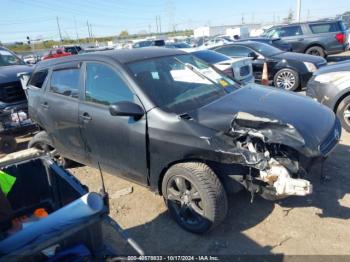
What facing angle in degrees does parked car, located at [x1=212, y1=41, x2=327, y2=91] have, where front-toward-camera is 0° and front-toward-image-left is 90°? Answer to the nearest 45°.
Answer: approximately 315°

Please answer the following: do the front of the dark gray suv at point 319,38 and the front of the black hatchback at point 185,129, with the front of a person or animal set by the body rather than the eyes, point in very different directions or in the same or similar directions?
very different directions

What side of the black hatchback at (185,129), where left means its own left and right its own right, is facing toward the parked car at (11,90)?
back

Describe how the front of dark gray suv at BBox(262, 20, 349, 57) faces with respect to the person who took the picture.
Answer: facing away from the viewer and to the left of the viewer

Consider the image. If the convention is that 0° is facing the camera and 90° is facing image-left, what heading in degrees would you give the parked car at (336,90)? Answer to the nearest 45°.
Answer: approximately 45°

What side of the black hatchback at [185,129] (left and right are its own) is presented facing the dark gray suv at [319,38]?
left

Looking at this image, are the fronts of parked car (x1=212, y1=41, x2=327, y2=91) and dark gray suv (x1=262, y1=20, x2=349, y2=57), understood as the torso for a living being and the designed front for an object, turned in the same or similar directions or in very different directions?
very different directions
